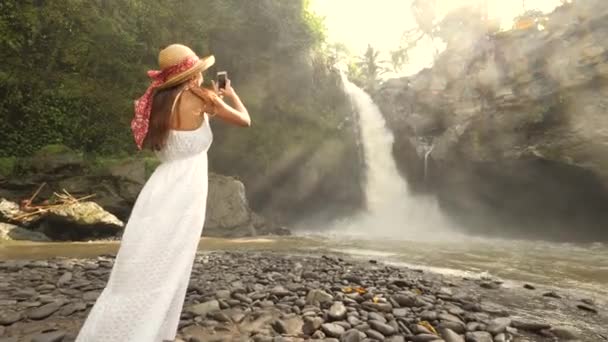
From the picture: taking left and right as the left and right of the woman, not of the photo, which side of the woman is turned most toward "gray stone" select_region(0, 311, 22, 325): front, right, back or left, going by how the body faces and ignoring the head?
left

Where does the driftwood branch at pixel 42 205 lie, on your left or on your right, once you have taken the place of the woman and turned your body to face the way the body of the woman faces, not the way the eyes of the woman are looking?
on your left

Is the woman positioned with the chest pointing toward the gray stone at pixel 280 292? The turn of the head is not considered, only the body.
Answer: yes

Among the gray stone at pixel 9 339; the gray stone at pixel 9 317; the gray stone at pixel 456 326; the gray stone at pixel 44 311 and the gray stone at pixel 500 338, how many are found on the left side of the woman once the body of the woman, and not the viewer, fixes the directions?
3

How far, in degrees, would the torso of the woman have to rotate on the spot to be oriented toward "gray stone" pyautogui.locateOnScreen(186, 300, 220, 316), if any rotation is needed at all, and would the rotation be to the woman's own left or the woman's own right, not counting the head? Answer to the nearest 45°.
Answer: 0° — they already face it

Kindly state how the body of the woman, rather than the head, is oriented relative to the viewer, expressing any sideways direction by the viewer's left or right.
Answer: facing away from the viewer and to the right of the viewer

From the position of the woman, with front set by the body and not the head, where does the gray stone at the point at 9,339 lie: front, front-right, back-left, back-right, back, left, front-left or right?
left

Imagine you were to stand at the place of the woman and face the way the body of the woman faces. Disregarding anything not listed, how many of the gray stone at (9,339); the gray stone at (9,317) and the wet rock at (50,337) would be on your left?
3

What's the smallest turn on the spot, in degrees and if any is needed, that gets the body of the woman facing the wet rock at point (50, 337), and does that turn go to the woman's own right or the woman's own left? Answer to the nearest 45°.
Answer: approximately 90° to the woman's own left

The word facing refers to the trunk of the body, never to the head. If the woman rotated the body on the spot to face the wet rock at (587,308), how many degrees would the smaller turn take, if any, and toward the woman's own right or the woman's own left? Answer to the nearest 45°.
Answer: approximately 45° to the woman's own right

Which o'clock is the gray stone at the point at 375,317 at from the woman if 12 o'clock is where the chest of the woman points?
The gray stone is roughly at 1 o'clock from the woman.

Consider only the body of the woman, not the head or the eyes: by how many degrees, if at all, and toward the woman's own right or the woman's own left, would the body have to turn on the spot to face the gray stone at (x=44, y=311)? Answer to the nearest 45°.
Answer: approximately 90° to the woman's own left

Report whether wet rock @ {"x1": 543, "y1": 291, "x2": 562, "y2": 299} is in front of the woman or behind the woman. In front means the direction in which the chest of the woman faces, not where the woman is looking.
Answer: in front

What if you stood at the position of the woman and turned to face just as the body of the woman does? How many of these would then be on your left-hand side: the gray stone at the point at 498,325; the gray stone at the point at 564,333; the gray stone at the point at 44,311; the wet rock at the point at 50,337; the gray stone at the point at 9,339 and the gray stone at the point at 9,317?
4

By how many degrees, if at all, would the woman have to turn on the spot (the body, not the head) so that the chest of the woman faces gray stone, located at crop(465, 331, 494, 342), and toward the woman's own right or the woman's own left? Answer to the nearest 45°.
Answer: approximately 45° to the woman's own right

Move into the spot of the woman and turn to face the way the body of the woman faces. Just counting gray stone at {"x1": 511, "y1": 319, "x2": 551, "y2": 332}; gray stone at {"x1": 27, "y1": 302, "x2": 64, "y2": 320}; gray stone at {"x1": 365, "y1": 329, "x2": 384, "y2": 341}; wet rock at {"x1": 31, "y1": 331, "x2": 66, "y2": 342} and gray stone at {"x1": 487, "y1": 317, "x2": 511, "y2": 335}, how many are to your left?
2

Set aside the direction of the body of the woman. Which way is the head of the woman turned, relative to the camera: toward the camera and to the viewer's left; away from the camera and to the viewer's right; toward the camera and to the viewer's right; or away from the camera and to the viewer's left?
away from the camera and to the viewer's right

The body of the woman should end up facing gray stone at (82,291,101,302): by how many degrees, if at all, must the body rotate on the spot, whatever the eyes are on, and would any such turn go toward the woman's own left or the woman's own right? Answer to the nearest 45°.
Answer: approximately 45° to the woman's own left
